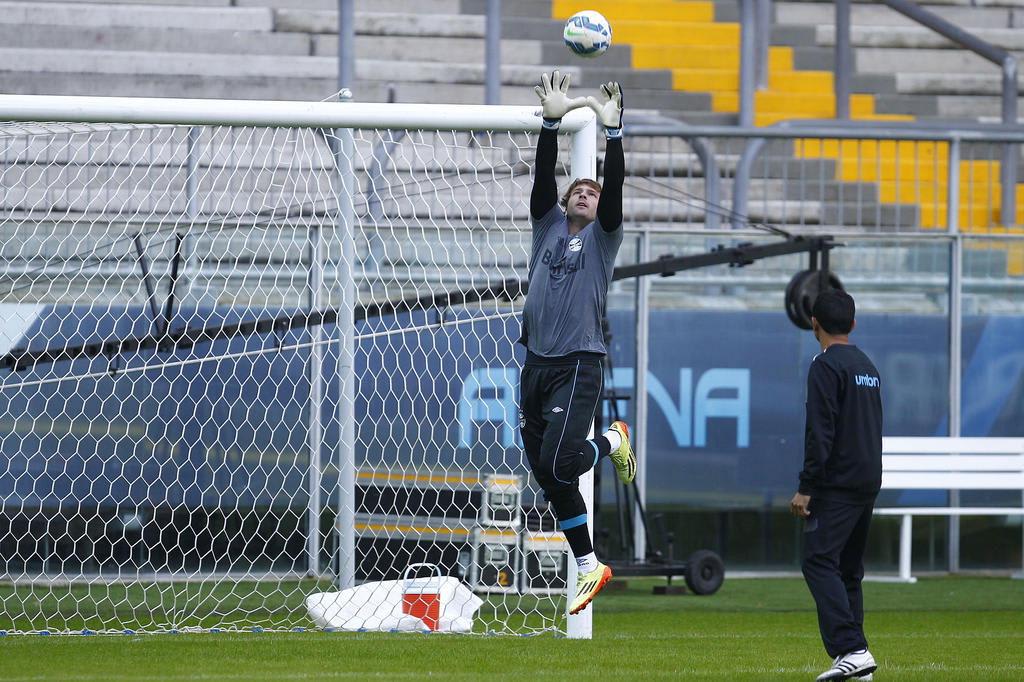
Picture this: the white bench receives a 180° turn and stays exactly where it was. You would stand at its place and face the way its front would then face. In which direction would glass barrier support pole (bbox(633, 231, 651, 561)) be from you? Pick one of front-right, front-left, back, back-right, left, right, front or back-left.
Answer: left

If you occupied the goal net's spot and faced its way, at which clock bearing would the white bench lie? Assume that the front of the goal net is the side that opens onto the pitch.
The white bench is roughly at 9 o'clock from the goal net.

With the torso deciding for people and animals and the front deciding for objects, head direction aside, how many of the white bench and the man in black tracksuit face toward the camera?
1

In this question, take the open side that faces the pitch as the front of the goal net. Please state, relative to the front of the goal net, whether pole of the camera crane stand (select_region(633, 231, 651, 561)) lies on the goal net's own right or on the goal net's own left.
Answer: on the goal net's own left

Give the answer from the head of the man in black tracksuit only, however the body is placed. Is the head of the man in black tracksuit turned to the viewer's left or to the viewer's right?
to the viewer's left

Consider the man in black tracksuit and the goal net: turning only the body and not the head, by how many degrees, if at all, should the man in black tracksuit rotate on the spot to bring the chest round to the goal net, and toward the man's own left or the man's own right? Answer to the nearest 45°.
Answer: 0° — they already face it

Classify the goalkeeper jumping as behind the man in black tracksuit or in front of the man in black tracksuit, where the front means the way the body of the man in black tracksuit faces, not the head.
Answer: in front

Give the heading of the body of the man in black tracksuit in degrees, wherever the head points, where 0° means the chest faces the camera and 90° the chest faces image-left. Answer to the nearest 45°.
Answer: approximately 135°

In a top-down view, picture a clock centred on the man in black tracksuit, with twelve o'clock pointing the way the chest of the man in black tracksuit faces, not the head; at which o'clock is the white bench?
The white bench is roughly at 2 o'clock from the man in black tracksuit.
